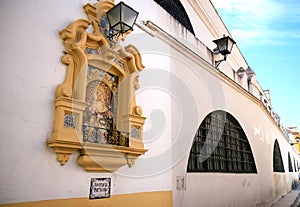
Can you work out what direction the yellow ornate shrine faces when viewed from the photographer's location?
facing the viewer and to the right of the viewer

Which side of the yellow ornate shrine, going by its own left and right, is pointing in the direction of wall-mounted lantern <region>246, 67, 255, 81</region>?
left
